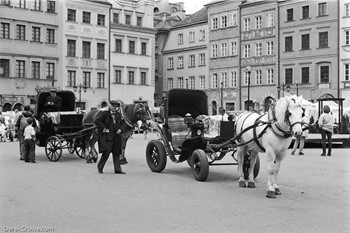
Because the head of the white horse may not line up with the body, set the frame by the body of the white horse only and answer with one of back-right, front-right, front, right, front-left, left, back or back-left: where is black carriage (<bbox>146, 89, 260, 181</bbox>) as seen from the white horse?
back

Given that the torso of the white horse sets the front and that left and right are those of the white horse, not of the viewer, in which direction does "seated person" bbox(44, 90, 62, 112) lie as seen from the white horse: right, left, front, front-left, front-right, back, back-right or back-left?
back

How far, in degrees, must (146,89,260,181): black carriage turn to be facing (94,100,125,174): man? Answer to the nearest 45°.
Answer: approximately 135° to its right

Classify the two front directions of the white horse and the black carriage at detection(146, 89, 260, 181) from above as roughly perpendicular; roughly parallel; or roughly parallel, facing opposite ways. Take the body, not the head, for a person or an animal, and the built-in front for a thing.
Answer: roughly parallel

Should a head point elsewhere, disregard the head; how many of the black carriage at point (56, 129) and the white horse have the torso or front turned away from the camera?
0

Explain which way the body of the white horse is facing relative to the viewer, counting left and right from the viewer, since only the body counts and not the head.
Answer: facing the viewer and to the right of the viewer

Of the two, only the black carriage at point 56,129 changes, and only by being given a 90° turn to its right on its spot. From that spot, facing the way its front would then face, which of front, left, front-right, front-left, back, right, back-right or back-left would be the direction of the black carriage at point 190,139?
left

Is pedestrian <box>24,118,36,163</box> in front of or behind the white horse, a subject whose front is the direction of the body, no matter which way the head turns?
behind

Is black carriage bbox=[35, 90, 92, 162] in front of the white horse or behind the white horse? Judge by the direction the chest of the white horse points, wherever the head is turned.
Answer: behind

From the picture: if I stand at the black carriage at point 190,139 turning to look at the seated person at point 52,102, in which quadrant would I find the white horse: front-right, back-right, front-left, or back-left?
back-left

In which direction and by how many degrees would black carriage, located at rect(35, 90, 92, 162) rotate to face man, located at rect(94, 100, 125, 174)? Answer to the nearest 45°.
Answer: approximately 45° to its right
